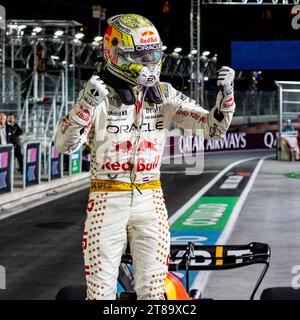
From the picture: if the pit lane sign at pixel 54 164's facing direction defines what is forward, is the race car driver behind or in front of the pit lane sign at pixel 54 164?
in front

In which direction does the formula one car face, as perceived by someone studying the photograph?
facing the viewer and to the left of the viewer

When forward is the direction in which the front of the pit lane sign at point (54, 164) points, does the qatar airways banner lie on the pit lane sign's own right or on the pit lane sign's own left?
on the pit lane sign's own left

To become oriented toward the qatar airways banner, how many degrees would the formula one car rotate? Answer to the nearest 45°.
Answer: approximately 135° to its right

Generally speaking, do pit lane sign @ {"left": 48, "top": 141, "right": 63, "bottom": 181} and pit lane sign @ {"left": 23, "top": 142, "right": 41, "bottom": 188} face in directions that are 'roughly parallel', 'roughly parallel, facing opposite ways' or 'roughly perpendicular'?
roughly parallel

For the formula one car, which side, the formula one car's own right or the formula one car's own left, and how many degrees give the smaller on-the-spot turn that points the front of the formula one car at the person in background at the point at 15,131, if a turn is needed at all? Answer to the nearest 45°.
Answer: approximately 135° to the formula one car's own right

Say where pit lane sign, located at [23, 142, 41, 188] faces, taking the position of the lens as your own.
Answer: facing the viewer and to the right of the viewer
